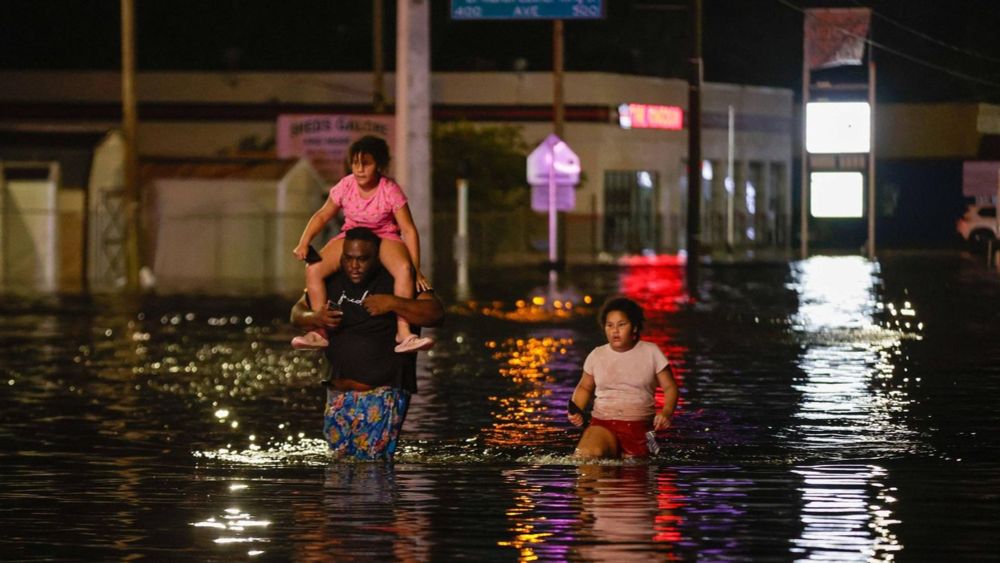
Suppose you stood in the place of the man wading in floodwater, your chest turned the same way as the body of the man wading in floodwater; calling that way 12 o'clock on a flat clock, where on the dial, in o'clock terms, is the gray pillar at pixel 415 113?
The gray pillar is roughly at 6 o'clock from the man wading in floodwater.

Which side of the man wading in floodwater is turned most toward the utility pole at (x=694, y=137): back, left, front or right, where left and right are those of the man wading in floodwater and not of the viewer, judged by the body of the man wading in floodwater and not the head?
back

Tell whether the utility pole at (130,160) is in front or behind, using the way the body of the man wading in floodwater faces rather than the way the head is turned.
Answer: behind

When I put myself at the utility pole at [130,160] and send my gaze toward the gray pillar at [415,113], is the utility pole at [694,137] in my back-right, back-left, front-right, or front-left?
front-left

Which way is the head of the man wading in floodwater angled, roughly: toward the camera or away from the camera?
toward the camera

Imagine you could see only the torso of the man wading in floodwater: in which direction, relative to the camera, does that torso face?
toward the camera
